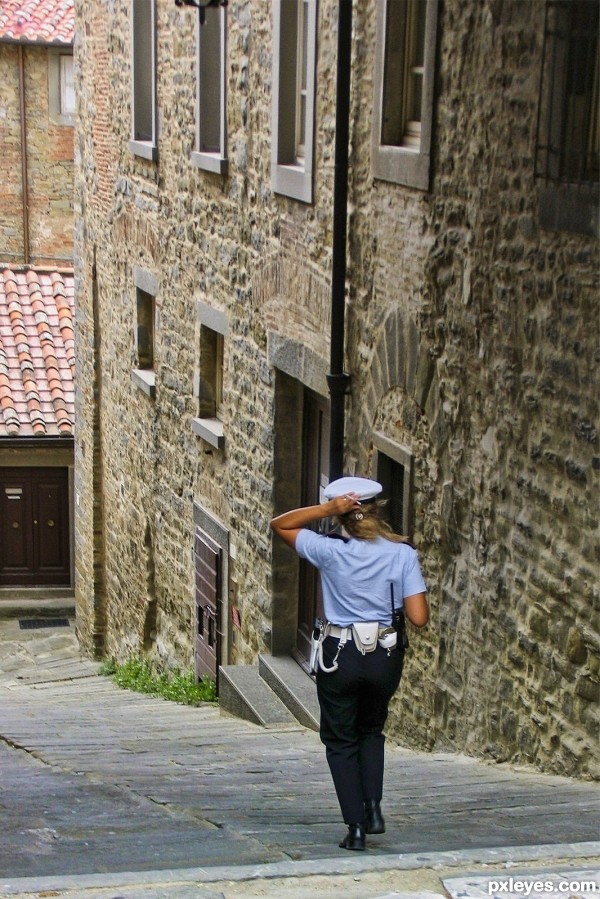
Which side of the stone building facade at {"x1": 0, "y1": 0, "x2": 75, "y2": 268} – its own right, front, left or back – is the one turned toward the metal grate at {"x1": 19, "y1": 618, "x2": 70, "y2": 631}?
front

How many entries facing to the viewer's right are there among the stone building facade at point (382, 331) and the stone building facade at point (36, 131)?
0

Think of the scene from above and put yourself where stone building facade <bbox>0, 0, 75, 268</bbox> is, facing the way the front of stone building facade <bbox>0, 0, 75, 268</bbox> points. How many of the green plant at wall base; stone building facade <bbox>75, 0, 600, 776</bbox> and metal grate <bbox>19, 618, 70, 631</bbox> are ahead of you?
3

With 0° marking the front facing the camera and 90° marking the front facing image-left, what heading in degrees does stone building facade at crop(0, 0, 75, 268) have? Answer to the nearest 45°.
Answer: approximately 0°

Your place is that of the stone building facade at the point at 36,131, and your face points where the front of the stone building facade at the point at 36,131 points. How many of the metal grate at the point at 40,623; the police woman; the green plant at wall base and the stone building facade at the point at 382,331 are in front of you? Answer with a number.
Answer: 4

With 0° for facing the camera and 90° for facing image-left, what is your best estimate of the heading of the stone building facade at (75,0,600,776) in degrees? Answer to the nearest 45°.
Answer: approximately 45°

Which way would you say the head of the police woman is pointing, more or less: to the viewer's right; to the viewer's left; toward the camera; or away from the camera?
away from the camera

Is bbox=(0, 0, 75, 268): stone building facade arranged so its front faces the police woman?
yes

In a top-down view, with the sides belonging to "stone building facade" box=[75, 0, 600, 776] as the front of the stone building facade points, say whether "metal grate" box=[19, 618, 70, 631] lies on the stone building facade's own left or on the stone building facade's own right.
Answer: on the stone building facade's own right

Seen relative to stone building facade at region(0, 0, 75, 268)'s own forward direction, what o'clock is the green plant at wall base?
The green plant at wall base is roughly at 12 o'clock from the stone building facade.

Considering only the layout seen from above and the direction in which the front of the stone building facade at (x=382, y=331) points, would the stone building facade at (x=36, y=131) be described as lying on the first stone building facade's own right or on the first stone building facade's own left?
on the first stone building facade's own right

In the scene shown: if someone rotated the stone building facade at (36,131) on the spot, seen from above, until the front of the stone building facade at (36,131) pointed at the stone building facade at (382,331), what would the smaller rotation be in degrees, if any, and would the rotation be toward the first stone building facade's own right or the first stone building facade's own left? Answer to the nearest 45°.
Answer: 0° — it already faces it
